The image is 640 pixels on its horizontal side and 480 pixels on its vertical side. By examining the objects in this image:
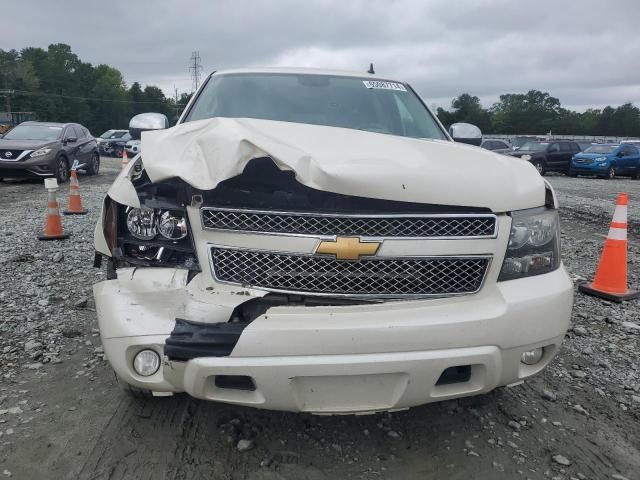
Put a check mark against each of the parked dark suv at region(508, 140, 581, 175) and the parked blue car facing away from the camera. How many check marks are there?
0

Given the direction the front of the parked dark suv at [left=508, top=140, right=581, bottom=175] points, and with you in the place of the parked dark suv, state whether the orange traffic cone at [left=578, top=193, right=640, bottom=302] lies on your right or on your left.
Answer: on your left

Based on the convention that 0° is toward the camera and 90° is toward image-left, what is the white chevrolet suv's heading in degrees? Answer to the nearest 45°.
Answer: approximately 0°

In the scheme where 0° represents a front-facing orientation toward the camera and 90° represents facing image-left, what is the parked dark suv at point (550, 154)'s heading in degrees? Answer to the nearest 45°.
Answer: approximately 45°

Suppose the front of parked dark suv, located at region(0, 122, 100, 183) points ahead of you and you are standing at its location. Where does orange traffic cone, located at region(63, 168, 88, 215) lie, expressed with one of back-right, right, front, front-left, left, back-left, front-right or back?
front-left

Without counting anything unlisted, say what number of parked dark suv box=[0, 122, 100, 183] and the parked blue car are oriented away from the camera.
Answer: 0

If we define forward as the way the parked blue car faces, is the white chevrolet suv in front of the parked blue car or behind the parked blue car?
in front

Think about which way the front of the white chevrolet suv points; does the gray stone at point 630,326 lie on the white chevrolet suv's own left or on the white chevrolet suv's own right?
on the white chevrolet suv's own left

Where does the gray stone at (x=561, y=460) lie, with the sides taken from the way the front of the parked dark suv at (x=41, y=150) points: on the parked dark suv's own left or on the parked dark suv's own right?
on the parked dark suv's own left

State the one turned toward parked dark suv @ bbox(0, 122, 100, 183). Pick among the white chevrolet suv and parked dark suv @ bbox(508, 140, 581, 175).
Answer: parked dark suv @ bbox(508, 140, 581, 175)

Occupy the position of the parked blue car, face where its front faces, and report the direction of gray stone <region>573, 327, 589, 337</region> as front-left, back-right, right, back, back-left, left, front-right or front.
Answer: front-left

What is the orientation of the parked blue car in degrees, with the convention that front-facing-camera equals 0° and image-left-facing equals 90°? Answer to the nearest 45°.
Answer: approximately 45°
